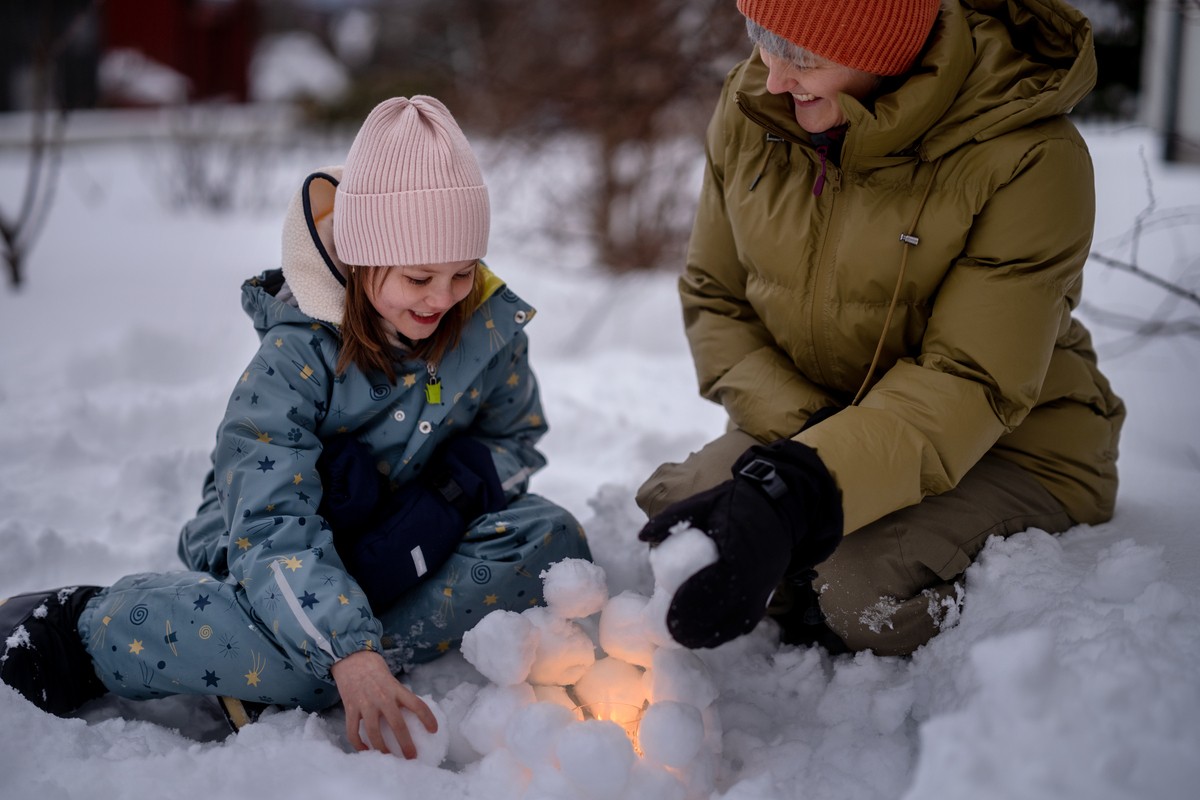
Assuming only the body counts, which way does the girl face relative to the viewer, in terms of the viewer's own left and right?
facing the viewer and to the right of the viewer

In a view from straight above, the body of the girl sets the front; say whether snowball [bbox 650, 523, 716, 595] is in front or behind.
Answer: in front

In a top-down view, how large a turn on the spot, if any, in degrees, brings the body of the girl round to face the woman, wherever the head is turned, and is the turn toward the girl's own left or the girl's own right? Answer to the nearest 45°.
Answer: approximately 45° to the girl's own left

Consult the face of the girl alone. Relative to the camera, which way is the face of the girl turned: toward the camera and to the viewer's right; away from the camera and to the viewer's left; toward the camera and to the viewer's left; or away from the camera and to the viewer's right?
toward the camera and to the viewer's right

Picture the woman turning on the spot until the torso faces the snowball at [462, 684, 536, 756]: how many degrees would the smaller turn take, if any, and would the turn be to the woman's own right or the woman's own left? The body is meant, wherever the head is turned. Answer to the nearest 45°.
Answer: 0° — they already face it

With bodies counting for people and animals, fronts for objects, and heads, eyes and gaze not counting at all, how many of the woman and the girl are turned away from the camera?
0

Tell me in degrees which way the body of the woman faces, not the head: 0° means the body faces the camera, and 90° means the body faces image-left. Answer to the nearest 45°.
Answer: approximately 45°

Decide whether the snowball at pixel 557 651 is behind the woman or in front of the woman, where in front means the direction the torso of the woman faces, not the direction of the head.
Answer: in front
